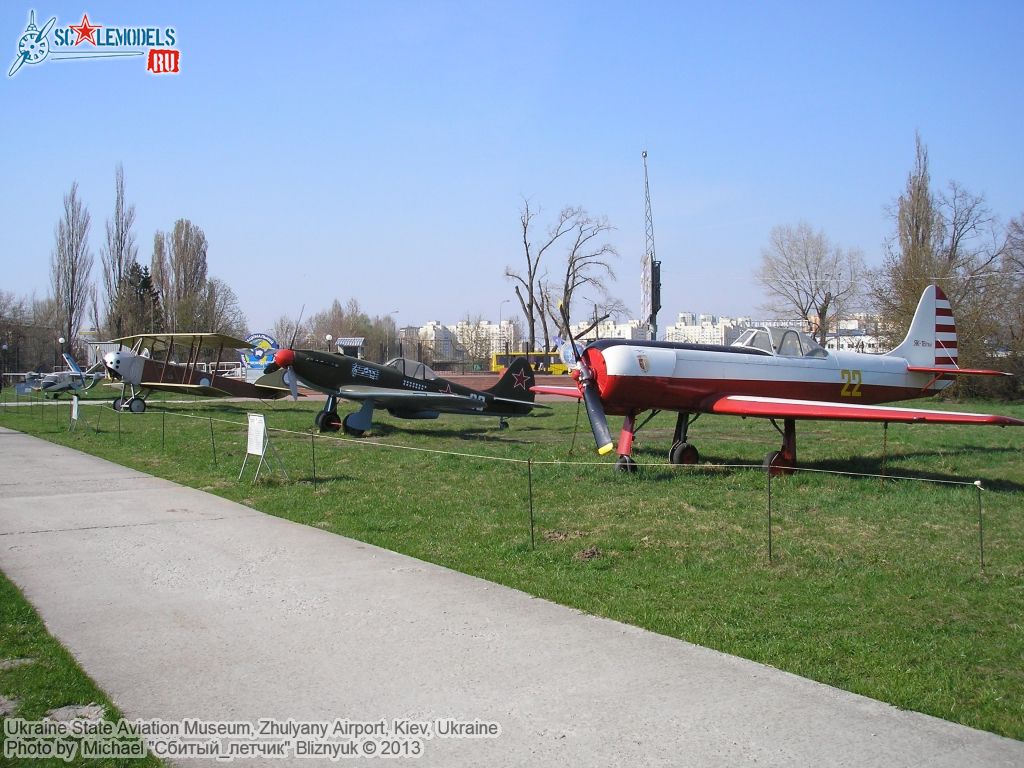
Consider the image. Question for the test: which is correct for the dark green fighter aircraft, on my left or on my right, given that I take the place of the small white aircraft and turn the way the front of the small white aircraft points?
on my left

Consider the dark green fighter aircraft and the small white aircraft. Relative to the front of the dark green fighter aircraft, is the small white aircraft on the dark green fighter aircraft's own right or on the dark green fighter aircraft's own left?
on the dark green fighter aircraft's own right

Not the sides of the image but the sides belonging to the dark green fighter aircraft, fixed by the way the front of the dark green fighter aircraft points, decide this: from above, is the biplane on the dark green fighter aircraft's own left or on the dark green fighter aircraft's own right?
on the dark green fighter aircraft's own right

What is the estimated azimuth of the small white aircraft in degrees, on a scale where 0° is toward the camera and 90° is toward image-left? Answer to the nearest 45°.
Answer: approximately 45°

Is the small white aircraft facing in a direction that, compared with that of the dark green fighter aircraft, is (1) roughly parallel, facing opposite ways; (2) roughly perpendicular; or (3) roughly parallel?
roughly parallel

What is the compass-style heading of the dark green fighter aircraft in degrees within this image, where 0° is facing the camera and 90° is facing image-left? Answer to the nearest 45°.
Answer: approximately 45°

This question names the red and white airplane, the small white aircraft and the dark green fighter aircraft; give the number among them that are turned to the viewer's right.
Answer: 0

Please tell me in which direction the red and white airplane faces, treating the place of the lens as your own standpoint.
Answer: facing the viewer and to the left of the viewer

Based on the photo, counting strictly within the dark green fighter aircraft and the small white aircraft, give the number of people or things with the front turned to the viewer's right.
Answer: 0
